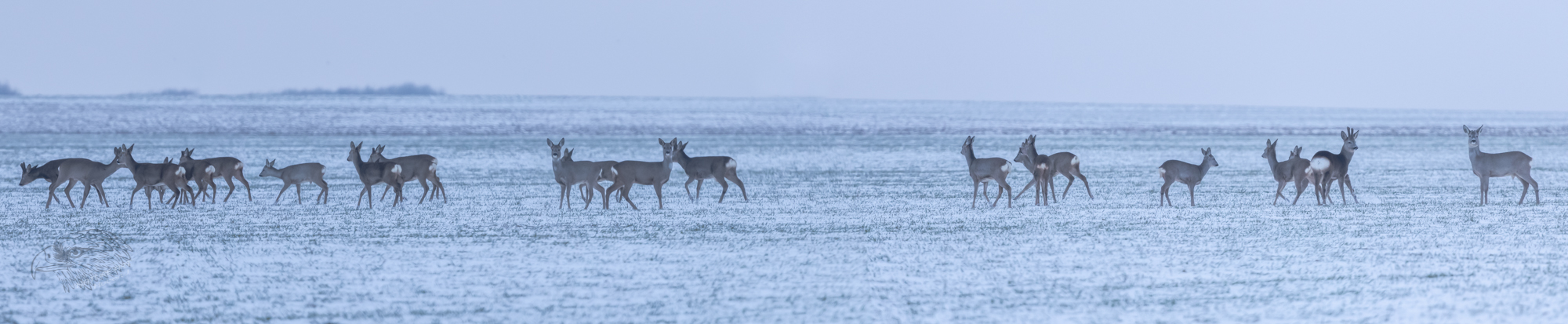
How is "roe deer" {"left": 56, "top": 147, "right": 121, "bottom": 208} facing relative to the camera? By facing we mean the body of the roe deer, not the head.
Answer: to the viewer's right

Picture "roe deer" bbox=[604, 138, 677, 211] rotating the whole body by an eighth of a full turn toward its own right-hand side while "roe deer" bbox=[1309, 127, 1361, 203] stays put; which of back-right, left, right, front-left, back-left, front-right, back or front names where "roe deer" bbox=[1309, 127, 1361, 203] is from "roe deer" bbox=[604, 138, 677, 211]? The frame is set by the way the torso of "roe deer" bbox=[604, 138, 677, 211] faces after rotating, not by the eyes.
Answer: front-left

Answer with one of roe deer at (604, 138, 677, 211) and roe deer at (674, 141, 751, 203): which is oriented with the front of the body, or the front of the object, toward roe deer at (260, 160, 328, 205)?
roe deer at (674, 141, 751, 203)

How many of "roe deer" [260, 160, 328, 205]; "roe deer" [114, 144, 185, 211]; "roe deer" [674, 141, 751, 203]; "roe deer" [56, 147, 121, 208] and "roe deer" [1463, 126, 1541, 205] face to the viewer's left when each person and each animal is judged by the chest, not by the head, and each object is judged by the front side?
4

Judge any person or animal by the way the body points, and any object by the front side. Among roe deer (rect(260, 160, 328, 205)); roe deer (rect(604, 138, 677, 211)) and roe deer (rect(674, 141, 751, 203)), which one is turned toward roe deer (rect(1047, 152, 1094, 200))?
roe deer (rect(604, 138, 677, 211))

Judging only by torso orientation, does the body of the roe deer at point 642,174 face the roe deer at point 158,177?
no

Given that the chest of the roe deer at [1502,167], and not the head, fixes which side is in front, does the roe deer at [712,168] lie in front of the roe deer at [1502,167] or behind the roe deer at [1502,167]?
in front

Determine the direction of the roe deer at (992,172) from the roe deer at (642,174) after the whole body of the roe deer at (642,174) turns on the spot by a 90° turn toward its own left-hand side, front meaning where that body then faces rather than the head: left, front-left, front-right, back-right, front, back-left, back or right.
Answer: right

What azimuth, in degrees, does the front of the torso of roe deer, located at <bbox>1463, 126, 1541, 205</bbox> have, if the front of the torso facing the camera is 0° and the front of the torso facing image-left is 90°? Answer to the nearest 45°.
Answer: approximately 90°

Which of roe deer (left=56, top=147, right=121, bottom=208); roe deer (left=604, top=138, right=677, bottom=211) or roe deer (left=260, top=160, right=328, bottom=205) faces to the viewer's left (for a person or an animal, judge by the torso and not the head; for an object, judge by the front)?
roe deer (left=260, top=160, right=328, bottom=205)

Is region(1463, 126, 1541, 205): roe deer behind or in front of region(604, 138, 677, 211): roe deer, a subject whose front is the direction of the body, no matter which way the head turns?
in front

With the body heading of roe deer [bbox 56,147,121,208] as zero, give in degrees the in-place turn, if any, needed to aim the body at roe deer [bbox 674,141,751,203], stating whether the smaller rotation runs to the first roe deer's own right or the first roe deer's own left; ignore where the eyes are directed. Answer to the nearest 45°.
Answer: approximately 45° to the first roe deer's own right

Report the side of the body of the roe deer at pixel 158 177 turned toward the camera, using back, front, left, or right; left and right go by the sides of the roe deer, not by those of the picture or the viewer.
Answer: left

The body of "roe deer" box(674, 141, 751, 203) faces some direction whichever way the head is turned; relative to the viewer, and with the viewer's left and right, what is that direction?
facing to the left of the viewer

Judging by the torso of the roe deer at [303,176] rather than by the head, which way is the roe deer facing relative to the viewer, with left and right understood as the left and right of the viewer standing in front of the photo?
facing to the left of the viewer

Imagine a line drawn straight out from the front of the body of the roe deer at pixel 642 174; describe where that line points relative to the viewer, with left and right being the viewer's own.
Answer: facing to the right of the viewer

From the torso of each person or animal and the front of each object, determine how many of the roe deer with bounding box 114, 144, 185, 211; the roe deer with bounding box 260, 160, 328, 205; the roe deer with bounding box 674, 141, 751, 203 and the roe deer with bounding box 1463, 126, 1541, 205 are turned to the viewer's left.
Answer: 4
